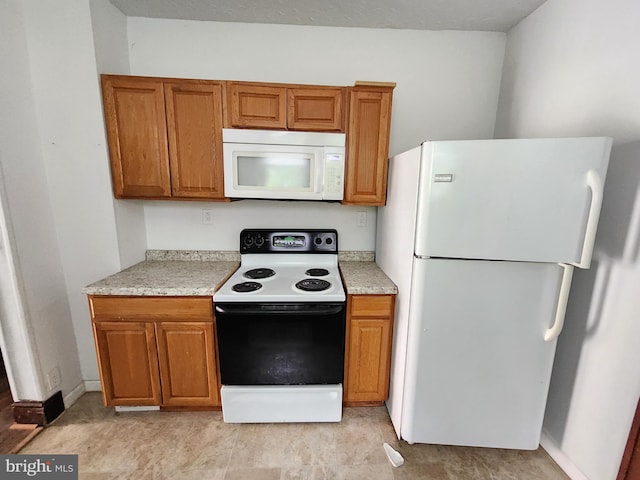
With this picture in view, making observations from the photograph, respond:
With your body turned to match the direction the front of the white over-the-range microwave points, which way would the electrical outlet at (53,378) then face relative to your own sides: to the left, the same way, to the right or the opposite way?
to the left

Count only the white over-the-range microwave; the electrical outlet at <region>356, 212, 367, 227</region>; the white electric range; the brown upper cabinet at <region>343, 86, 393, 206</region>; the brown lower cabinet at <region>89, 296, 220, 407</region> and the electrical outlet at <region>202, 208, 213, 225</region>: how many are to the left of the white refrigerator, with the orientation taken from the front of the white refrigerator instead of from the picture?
0

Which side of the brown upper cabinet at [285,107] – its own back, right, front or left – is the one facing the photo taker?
front

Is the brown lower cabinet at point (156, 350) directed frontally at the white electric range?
no

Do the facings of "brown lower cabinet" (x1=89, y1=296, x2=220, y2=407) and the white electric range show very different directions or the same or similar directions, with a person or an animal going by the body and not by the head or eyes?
same or similar directions

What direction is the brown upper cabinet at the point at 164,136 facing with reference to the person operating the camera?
facing the viewer

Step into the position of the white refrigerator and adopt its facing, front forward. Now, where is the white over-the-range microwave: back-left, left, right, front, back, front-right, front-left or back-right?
right

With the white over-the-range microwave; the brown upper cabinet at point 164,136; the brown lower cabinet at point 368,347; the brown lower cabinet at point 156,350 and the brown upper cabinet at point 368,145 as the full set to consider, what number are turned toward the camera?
5

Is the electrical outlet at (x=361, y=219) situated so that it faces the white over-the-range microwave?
no

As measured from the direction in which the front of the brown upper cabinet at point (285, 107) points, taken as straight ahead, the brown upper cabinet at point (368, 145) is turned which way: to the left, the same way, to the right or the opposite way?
the same way

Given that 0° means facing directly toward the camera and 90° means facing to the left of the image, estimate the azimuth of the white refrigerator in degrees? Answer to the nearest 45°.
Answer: approximately 0°

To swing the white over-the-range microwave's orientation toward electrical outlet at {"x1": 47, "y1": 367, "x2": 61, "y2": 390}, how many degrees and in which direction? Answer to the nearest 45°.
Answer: approximately 90° to its right

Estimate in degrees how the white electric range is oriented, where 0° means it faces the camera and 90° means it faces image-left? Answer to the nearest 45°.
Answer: approximately 0°

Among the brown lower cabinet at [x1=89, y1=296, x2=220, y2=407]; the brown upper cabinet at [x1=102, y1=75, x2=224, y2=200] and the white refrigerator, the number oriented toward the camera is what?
3

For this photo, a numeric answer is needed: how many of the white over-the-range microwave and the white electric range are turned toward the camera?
2
